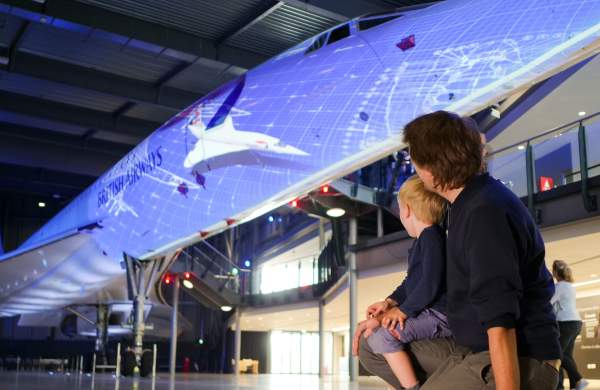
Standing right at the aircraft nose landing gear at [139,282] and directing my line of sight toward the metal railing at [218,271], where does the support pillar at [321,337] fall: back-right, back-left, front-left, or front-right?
front-right

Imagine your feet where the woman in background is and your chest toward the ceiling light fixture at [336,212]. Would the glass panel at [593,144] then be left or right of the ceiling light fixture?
right

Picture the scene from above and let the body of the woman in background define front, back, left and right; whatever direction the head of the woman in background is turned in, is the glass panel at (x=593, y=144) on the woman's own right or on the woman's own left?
on the woman's own right

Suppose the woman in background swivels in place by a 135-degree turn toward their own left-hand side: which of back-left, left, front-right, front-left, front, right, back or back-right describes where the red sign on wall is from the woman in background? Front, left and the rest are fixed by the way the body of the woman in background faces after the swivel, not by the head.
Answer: back-left

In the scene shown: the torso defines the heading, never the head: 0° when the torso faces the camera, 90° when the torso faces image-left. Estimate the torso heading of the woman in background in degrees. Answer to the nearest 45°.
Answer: approximately 90°

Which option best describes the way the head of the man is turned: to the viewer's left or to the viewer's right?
to the viewer's left

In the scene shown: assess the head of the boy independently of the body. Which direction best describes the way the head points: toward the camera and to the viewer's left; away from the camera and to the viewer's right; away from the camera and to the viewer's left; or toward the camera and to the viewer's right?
away from the camera and to the viewer's left
